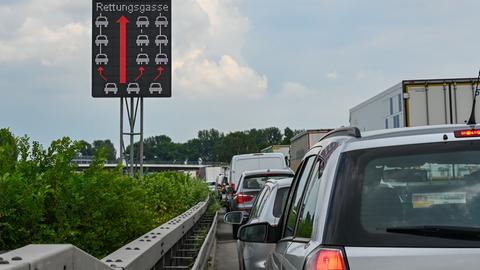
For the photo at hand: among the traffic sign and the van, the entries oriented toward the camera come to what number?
1

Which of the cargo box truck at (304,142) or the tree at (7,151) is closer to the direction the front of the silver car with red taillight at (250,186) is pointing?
the cargo box truck

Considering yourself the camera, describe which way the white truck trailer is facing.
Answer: facing away from the viewer

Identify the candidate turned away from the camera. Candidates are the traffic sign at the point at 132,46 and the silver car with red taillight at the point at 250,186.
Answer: the silver car with red taillight

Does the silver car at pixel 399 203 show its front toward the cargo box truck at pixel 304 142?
yes

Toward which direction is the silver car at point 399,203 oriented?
away from the camera

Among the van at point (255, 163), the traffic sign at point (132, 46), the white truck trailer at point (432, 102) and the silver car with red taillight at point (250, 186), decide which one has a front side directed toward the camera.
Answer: the traffic sign

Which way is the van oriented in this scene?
away from the camera

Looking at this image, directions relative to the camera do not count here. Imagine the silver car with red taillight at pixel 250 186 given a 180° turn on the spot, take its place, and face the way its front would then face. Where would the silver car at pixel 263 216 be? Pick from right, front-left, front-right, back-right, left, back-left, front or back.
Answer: front

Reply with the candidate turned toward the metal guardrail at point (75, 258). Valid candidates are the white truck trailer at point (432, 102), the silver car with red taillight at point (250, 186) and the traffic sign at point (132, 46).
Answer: the traffic sign

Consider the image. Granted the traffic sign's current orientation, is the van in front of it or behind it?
behind

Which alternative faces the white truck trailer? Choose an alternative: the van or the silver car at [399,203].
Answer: the silver car

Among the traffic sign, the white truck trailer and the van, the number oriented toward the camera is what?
1

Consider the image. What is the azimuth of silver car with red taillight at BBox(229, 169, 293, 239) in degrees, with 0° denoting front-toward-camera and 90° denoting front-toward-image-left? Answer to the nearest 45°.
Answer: approximately 180°

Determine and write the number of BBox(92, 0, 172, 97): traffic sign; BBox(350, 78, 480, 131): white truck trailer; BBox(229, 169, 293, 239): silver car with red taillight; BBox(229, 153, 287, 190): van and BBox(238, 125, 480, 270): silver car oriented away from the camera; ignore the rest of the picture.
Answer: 4

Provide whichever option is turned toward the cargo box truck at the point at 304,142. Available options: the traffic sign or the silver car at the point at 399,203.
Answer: the silver car

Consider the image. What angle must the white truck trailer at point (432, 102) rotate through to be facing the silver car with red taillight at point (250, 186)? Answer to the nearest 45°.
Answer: approximately 90° to its left

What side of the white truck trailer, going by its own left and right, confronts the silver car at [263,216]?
back
